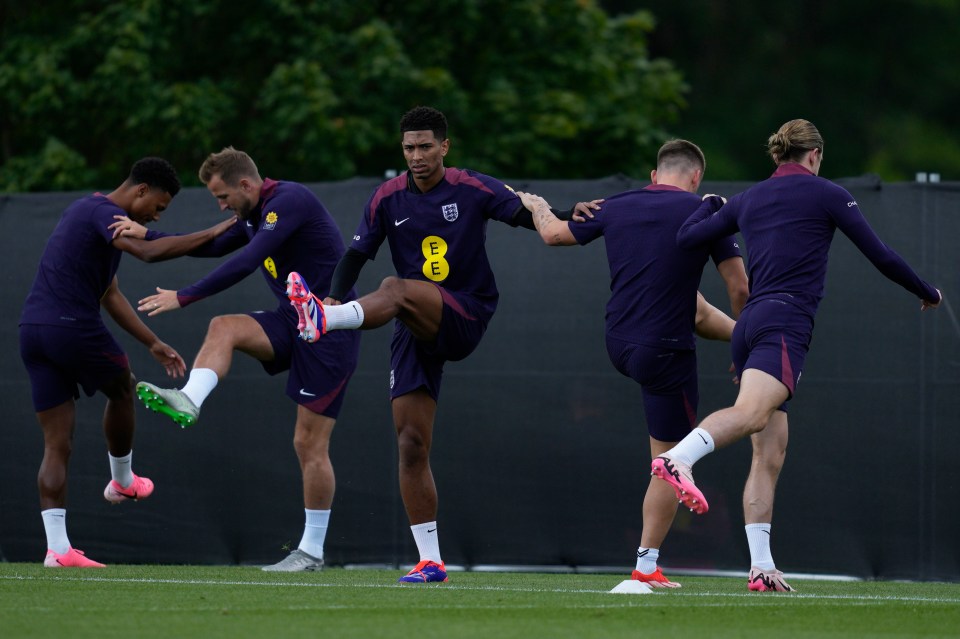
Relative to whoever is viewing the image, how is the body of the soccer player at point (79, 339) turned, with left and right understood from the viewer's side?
facing away from the viewer and to the right of the viewer

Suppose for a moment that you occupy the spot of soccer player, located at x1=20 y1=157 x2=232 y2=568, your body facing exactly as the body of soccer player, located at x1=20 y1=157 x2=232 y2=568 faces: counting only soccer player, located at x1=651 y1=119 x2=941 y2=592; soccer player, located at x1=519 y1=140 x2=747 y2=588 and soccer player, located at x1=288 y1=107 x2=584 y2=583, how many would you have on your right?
3

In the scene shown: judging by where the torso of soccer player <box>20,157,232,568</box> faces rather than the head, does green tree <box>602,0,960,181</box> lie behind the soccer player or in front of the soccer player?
in front

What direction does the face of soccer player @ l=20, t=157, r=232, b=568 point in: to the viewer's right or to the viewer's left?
to the viewer's right

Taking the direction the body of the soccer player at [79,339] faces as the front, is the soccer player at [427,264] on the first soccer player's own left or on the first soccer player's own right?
on the first soccer player's own right

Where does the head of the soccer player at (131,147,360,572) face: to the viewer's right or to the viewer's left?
to the viewer's left

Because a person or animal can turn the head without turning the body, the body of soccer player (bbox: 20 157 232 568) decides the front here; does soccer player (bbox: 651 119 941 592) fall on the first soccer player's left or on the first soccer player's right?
on the first soccer player's right
